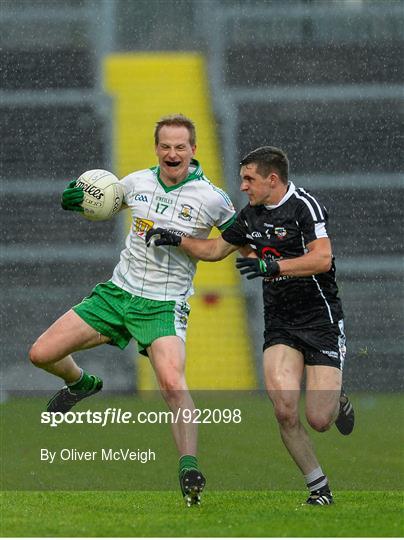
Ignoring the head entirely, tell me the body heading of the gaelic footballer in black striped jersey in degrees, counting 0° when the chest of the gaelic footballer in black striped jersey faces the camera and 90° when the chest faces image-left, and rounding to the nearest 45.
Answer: approximately 45°
